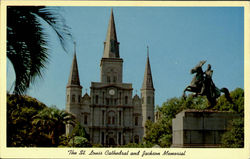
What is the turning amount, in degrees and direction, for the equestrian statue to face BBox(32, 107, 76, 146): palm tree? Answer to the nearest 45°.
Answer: approximately 45° to its right

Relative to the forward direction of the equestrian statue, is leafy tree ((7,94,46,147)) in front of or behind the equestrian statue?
in front

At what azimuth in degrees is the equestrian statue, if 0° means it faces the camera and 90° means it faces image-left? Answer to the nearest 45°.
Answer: approximately 90°
